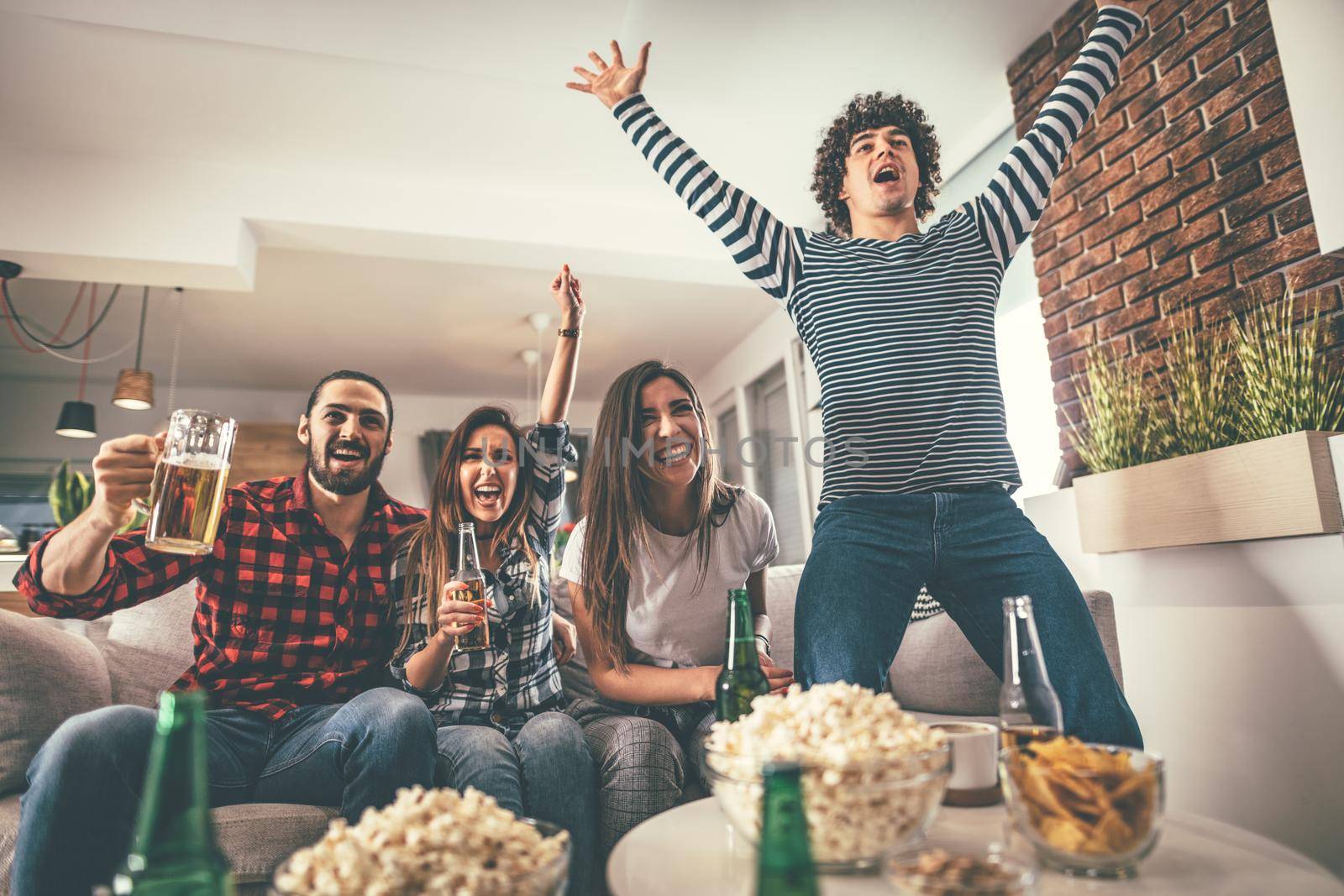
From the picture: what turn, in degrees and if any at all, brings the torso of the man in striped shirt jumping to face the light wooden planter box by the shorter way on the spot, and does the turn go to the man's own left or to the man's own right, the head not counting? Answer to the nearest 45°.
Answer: approximately 135° to the man's own left

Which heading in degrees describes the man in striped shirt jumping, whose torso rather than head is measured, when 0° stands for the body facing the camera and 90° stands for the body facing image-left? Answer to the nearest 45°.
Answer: approximately 0°

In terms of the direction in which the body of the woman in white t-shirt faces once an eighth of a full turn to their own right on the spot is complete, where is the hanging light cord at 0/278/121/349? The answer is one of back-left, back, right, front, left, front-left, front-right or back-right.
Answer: right

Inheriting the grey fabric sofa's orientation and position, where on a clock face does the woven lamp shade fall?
The woven lamp shade is roughly at 5 o'clock from the grey fabric sofa.

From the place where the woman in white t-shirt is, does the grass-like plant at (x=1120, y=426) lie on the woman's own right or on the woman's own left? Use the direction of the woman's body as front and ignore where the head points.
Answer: on the woman's own left

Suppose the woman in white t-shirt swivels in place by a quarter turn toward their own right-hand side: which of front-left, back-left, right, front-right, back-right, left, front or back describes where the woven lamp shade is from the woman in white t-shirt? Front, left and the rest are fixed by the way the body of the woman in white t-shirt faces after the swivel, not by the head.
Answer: front-right

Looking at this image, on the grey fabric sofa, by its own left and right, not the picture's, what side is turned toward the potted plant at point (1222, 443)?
left

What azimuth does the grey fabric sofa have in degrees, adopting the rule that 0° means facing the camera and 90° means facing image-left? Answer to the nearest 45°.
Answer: approximately 0°

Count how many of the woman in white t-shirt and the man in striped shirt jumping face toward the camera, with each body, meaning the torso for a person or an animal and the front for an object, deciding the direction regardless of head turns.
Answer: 2

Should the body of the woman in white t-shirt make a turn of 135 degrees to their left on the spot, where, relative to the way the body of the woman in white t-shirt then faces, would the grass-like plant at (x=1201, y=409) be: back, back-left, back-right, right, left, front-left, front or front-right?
front-right

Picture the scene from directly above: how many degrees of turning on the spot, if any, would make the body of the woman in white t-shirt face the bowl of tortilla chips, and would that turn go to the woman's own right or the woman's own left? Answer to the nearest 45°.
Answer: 0° — they already face it

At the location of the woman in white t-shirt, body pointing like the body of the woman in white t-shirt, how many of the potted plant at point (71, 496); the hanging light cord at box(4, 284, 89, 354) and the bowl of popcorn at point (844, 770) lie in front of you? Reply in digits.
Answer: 1
